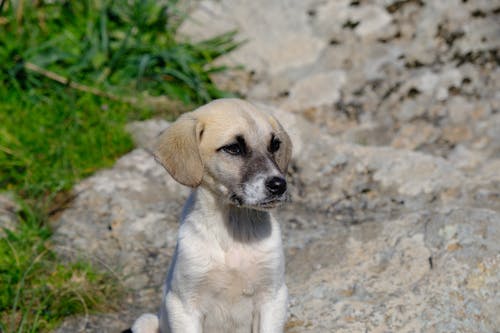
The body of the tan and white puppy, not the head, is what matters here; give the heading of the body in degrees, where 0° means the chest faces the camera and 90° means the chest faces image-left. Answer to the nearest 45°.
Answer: approximately 315°

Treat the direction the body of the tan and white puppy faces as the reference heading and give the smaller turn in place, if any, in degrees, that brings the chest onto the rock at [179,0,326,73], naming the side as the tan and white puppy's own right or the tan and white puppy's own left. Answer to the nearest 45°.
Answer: approximately 135° to the tan and white puppy's own left
